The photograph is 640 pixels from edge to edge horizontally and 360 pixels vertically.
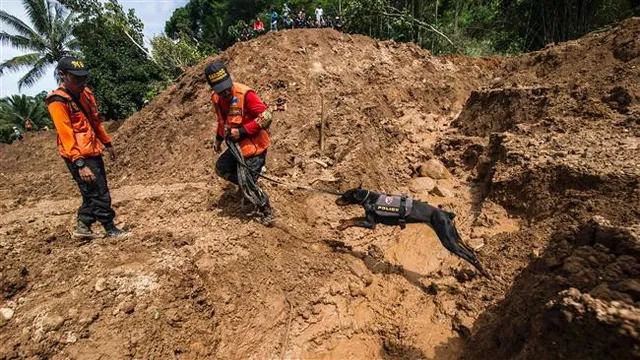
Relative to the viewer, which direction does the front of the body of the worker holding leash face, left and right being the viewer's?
facing the viewer and to the left of the viewer

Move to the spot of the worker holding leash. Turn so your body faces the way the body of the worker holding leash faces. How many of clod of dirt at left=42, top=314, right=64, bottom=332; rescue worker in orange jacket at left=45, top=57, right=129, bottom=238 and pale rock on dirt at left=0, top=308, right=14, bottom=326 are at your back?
0

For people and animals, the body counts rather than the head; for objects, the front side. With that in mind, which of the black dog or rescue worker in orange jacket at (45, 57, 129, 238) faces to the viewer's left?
the black dog

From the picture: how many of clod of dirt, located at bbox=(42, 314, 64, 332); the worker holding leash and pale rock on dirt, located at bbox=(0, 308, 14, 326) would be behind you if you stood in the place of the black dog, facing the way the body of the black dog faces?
0

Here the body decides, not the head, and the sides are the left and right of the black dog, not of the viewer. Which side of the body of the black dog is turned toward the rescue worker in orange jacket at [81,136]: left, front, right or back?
front

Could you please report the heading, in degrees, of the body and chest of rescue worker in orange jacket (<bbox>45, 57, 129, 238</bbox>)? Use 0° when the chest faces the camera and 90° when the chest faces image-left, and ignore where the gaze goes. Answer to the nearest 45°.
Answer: approximately 315°

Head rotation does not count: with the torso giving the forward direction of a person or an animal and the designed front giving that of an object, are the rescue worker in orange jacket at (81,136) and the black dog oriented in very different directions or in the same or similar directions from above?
very different directions

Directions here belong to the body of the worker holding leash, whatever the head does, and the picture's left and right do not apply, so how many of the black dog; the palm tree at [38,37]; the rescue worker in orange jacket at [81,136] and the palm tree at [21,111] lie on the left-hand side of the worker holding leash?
1

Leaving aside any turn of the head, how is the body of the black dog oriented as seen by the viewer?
to the viewer's left

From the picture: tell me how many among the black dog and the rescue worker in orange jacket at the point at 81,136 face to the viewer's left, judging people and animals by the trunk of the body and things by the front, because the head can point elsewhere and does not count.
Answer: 1

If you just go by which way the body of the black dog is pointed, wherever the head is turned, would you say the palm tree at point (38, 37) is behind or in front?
in front

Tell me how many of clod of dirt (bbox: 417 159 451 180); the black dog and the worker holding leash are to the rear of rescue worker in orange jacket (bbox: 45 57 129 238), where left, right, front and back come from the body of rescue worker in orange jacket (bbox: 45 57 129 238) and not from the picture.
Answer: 0

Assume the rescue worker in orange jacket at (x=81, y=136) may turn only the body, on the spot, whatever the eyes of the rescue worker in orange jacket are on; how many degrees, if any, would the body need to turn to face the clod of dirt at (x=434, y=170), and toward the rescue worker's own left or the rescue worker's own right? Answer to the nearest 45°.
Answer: approximately 45° to the rescue worker's own left
